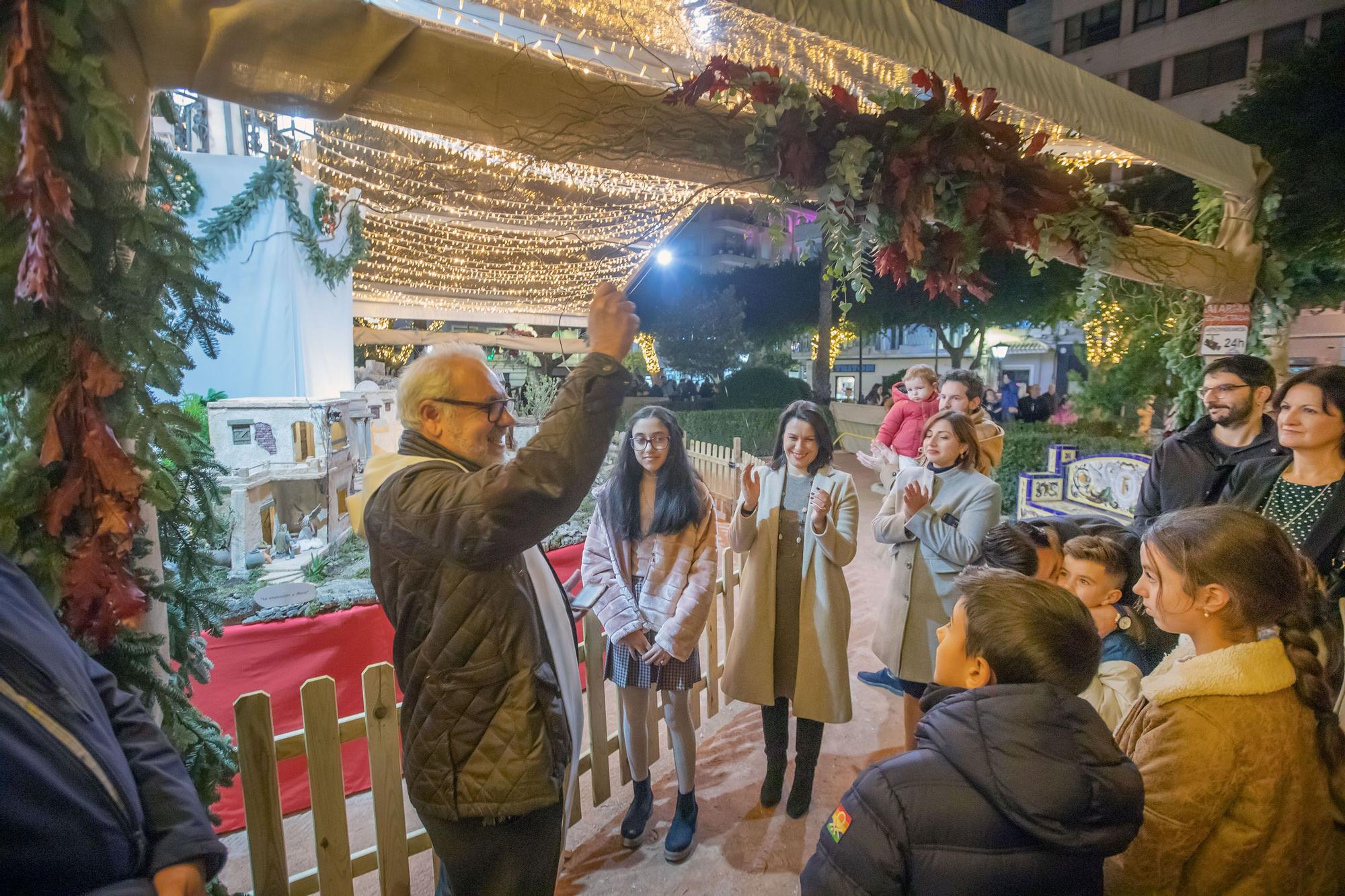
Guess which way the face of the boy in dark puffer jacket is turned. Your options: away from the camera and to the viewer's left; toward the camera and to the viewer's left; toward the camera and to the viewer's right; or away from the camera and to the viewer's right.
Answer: away from the camera and to the viewer's left

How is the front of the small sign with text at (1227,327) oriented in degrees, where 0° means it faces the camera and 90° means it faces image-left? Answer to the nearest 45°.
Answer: approximately 0°

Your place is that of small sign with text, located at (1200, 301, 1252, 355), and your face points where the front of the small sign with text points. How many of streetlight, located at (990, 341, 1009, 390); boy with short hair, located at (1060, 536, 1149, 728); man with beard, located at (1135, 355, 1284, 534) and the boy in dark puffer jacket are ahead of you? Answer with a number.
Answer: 3

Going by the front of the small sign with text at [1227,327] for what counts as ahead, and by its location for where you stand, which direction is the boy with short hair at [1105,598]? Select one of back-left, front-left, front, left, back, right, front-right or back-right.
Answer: front

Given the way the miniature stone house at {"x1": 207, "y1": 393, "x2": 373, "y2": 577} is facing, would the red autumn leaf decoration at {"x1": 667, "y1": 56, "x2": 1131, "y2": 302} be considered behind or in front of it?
in front

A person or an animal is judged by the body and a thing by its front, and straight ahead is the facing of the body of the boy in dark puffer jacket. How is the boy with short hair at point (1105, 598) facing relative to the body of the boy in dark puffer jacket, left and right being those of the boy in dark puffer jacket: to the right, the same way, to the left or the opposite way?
to the left

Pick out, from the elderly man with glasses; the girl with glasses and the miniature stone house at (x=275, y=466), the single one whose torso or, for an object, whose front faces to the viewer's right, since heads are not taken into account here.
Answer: the elderly man with glasses

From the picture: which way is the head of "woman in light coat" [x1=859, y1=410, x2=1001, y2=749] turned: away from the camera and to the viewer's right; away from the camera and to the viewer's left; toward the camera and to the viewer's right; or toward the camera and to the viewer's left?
toward the camera and to the viewer's left

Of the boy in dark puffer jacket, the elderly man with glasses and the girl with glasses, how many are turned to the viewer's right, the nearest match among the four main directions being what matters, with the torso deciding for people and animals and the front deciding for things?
1

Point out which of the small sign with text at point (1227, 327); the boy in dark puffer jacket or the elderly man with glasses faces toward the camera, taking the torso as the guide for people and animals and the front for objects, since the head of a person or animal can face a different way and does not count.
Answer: the small sign with text
